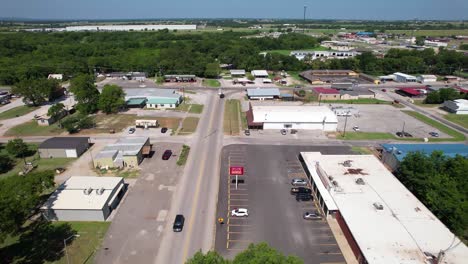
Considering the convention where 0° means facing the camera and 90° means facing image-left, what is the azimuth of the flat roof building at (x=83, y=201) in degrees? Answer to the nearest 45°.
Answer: approximately 270°

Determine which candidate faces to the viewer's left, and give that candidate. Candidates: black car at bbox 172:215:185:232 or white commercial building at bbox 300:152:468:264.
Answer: the white commercial building

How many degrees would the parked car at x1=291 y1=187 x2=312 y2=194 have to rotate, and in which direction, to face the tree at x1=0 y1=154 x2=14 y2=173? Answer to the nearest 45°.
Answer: approximately 180°

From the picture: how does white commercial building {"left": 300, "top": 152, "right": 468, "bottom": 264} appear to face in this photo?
to the viewer's left

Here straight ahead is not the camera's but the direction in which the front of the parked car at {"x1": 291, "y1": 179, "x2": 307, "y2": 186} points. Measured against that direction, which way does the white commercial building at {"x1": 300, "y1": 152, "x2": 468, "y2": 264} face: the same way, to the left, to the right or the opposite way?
the opposite way

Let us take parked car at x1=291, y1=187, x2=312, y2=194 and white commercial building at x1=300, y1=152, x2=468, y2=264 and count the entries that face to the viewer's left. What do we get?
1

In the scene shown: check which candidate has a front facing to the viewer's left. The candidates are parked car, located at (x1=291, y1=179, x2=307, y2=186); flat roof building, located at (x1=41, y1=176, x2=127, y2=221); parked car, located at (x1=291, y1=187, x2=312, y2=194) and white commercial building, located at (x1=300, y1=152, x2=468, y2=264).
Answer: the white commercial building

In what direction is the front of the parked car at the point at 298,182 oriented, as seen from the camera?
facing to the right of the viewer

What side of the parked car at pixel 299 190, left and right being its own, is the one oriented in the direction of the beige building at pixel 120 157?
back

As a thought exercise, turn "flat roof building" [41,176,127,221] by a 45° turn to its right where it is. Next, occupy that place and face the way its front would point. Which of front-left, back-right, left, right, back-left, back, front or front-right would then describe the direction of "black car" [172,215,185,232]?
front

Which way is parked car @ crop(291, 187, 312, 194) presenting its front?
to the viewer's right

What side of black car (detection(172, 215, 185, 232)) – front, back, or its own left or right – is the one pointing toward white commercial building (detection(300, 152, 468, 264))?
left

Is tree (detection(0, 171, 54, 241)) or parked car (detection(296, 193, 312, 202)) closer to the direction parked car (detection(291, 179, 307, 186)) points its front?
the parked car

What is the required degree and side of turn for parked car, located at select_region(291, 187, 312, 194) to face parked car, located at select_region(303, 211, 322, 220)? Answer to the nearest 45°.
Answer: approximately 90° to its right

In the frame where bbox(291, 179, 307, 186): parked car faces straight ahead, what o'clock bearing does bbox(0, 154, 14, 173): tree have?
The tree is roughly at 6 o'clock from the parked car.

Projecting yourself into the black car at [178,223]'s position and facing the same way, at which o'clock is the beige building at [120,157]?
The beige building is roughly at 5 o'clock from the black car.
